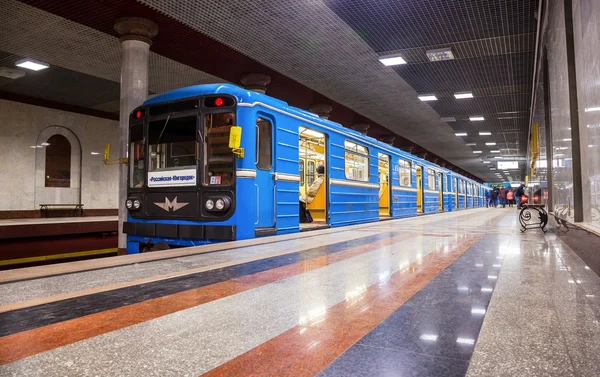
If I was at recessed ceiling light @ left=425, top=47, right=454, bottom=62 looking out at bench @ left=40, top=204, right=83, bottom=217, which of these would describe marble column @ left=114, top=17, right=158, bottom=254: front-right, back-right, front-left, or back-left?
front-left

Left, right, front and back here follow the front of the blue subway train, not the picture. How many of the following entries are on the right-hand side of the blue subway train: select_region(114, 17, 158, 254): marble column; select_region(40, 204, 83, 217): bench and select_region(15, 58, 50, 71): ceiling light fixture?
3

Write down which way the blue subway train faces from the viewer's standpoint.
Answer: facing the viewer and to the left of the viewer

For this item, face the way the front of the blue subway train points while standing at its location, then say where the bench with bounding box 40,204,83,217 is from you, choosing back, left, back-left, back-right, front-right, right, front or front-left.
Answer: right
